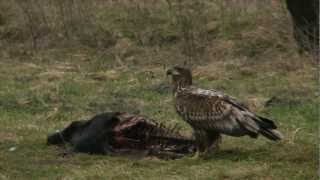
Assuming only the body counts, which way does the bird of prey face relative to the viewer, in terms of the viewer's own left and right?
facing to the left of the viewer

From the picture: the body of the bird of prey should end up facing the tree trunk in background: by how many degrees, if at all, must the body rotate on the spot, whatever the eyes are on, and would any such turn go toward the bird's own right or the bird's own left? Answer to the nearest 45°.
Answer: approximately 90° to the bird's own right
